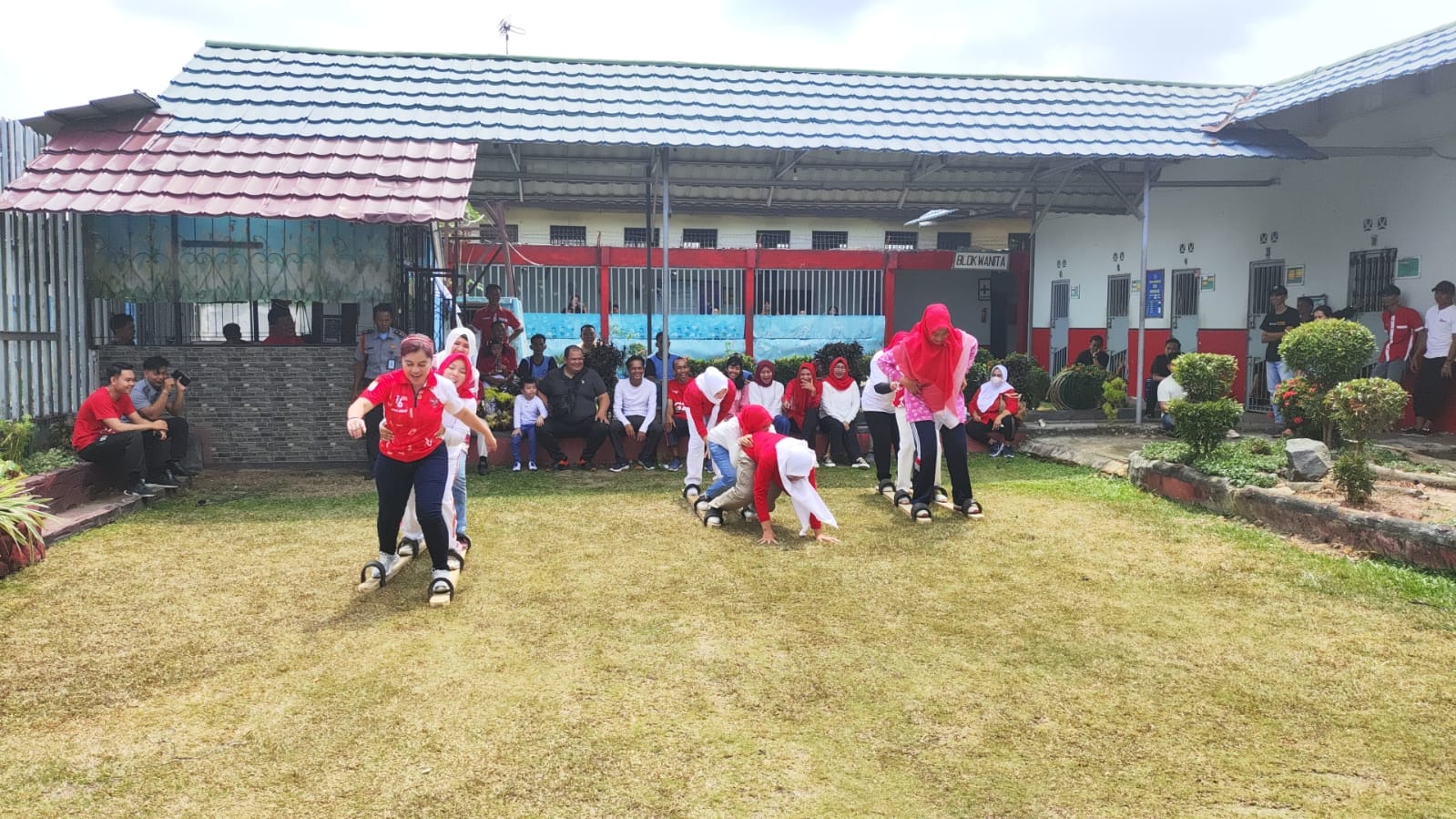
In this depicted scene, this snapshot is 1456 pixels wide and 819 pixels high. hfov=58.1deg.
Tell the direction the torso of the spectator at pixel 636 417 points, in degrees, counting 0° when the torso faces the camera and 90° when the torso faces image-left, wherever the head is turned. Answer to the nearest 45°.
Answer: approximately 0°

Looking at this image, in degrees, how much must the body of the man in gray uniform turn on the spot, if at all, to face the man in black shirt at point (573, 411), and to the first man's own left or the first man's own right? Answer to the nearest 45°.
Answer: approximately 90° to the first man's own left

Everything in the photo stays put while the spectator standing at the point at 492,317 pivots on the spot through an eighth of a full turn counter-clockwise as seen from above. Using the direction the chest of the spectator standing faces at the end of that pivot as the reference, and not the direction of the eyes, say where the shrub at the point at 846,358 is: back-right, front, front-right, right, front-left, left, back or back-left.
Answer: front-left

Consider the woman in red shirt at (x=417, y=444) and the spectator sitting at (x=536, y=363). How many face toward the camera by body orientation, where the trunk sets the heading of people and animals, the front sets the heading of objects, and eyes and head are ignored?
2

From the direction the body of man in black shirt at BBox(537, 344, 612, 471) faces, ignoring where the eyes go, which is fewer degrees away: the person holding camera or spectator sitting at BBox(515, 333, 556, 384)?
the person holding camera
